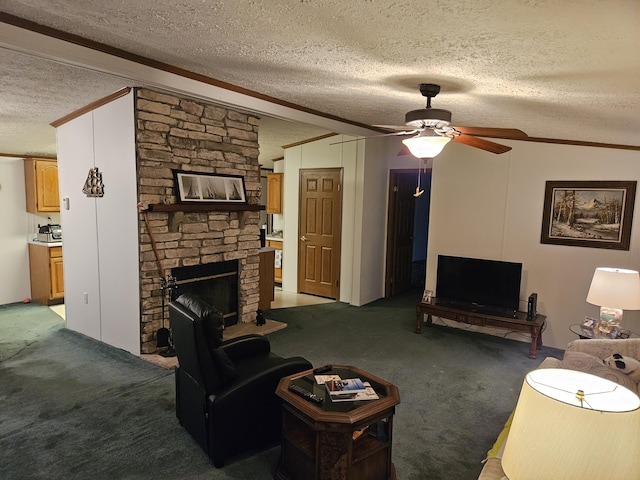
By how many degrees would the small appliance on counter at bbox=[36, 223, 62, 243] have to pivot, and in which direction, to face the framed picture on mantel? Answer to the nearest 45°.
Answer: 0° — it already faces it

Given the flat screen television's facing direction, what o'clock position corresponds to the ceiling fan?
The ceiling fan is roughly at 11 o'clock from the flat screen television.

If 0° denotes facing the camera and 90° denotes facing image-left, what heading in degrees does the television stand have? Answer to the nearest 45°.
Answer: approximately 45°

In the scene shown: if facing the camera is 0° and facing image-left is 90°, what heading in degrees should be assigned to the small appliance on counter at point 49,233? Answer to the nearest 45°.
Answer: approximately 315°

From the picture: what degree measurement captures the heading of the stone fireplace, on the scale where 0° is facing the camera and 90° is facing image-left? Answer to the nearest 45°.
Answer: approximately 315°

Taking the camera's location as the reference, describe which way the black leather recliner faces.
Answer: facing away from the viewer and to the right of the viewer

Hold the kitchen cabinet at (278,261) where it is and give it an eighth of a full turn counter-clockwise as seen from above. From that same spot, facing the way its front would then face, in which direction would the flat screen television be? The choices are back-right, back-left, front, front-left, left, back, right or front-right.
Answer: front-left
